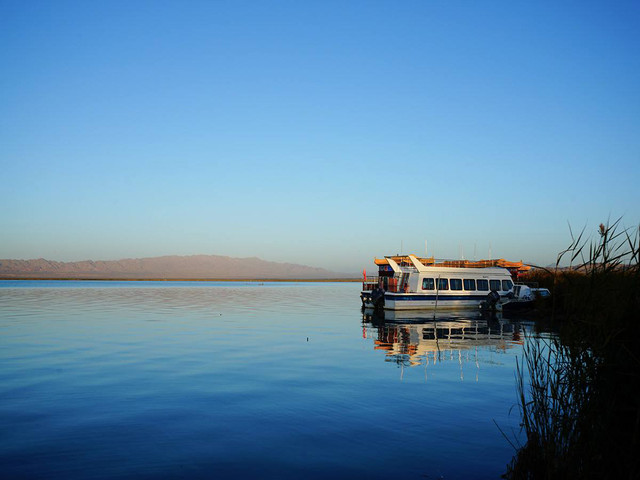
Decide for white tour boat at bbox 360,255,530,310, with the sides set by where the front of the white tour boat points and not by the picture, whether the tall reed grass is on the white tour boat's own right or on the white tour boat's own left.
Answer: on the white tour boat's own right

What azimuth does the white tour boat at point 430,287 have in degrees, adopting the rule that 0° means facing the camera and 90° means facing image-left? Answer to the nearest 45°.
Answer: approximately 225°
